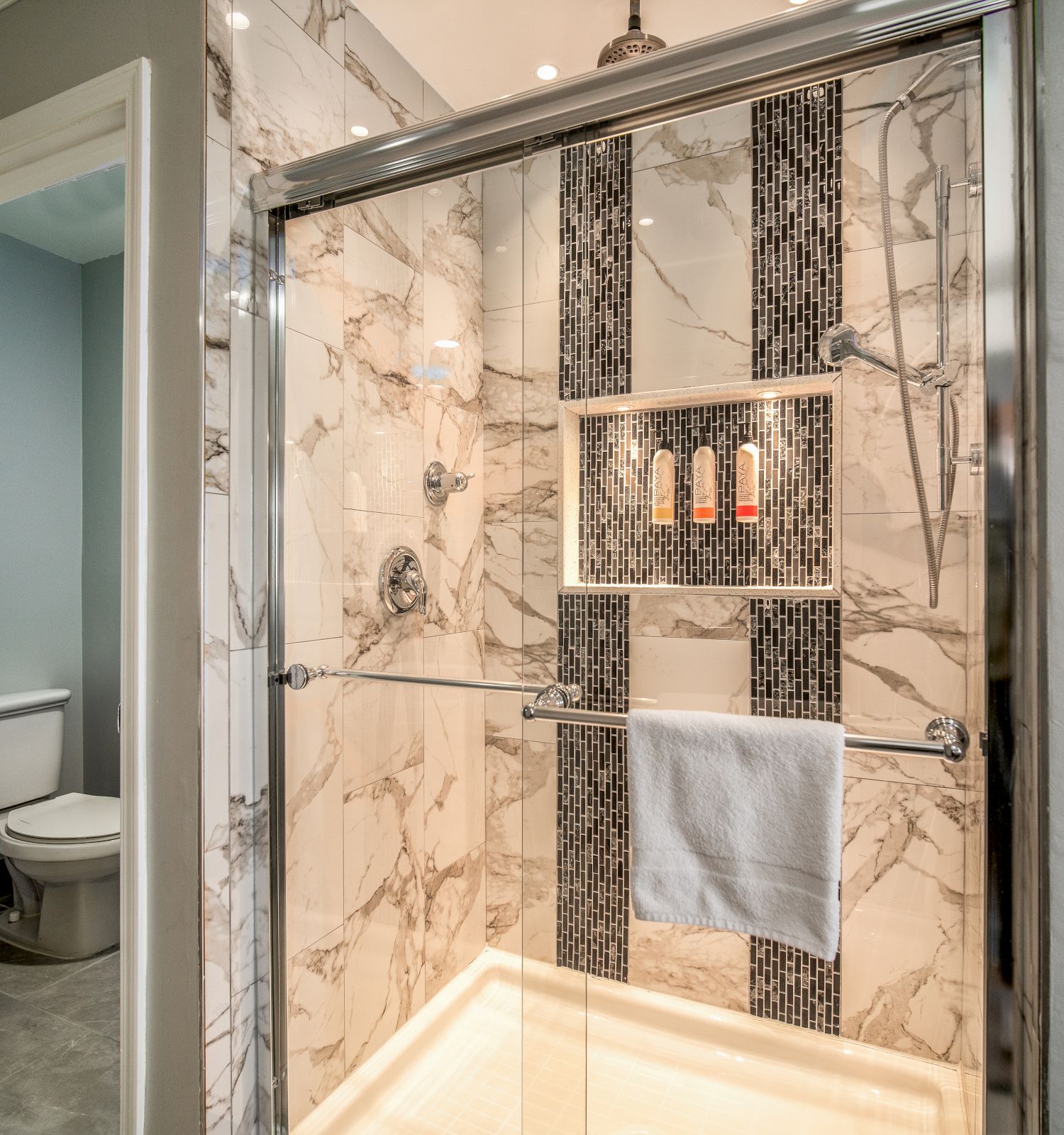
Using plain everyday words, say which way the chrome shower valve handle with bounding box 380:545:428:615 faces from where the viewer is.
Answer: facing the viewer and to the right of the viewer

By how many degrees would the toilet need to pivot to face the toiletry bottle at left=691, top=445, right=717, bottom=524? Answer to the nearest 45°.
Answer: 0° — it already faces it

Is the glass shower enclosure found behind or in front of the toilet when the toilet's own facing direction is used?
in front

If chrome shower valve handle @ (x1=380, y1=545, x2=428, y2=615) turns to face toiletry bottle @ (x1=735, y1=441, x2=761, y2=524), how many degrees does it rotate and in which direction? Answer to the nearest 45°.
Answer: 0° — it already faces it

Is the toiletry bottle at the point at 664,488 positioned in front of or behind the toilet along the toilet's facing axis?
in front

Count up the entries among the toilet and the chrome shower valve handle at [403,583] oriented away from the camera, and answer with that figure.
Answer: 0

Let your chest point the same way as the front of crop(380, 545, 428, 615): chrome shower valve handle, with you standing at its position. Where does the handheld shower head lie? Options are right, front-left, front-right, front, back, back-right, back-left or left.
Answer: front

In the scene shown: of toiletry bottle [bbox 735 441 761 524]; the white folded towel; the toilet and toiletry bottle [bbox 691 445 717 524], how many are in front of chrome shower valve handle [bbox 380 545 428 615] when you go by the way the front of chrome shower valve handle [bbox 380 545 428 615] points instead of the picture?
3
